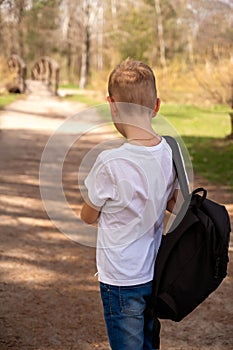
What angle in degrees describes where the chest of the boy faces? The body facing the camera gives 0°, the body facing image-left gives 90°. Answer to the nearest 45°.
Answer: approximately 135°

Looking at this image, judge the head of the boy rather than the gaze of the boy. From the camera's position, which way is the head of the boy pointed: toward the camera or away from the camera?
away from the camera

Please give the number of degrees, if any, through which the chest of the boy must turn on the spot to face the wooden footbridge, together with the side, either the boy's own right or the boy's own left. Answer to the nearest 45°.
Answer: approximately 45° to the boy's own right
